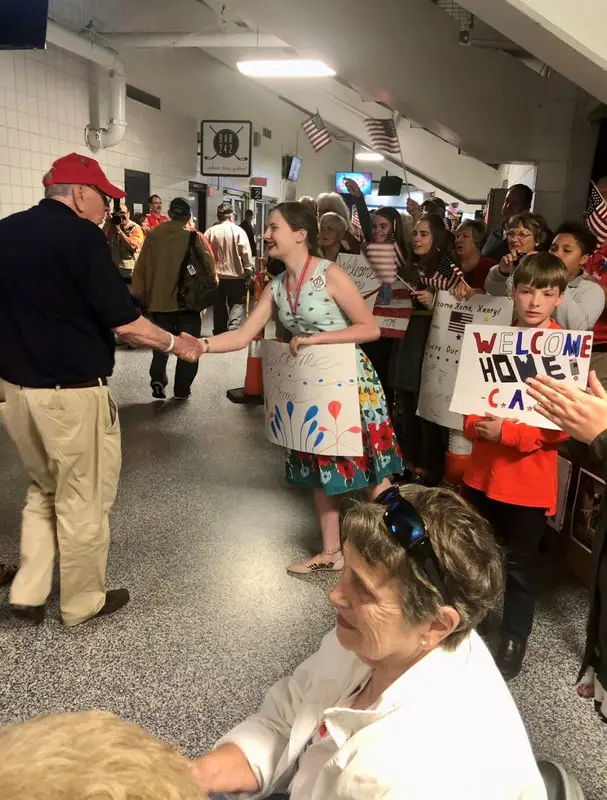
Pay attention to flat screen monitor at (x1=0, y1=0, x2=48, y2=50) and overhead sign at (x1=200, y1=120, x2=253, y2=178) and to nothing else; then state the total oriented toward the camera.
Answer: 2

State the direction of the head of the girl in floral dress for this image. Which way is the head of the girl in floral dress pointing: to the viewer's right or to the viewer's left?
to the viewer's left

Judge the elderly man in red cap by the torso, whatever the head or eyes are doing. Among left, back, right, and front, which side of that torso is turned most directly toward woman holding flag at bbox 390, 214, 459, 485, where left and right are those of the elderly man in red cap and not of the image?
front

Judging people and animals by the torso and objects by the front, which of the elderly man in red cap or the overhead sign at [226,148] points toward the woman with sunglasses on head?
the overhead sign

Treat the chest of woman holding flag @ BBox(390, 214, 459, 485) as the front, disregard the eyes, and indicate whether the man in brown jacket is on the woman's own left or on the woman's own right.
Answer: on the woman's own right

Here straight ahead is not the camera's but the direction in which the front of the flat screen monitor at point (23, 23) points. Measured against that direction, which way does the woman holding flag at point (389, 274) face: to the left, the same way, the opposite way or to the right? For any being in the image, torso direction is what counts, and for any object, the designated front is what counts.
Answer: to the right

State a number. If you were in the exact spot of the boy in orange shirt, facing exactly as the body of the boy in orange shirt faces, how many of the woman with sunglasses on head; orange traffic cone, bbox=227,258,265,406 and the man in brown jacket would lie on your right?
2

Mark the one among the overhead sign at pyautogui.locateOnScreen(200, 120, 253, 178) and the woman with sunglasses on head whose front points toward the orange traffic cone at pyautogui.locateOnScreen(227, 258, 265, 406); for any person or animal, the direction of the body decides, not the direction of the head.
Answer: the overhead sign

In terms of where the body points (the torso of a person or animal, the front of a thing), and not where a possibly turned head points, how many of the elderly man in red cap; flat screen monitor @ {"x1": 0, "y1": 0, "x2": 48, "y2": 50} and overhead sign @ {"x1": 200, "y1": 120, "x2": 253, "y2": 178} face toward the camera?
2

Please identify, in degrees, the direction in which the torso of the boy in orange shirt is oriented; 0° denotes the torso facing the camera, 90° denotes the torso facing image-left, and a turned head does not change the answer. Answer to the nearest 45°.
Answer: approximately 45°

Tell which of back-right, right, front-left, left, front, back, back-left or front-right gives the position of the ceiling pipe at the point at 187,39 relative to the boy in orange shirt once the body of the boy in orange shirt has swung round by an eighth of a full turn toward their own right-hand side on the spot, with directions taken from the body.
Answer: front-right

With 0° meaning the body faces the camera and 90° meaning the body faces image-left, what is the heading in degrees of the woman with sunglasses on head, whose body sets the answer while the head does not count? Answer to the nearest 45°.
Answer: approximately 45°
